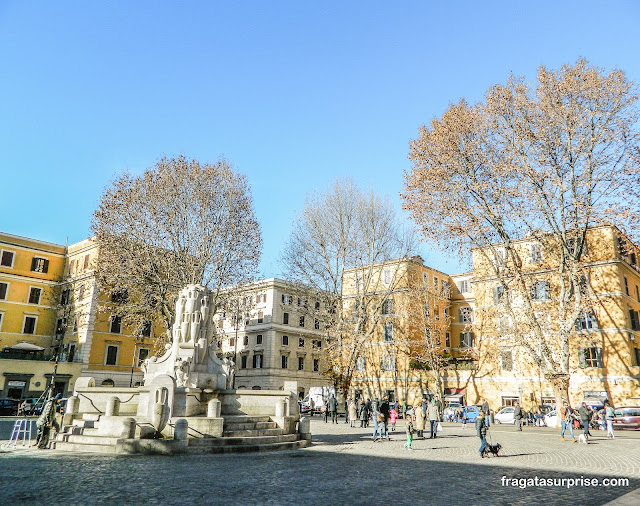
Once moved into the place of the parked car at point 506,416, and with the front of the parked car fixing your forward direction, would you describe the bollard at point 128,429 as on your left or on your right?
on your left

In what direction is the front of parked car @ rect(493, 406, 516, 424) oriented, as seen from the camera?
facing to the left of the viewer

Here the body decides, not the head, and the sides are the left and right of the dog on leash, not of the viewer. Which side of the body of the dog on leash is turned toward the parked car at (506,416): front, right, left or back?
left

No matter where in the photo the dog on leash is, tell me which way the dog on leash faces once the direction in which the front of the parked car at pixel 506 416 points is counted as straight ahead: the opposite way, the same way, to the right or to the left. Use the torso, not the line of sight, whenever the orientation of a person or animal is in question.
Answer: the opposite way

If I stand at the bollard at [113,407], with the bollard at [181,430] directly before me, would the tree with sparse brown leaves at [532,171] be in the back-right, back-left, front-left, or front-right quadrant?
front-left

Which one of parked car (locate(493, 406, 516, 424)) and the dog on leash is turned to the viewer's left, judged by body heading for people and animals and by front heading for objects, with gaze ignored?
the parked car

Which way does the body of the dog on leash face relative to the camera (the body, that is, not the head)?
to the viewer's right

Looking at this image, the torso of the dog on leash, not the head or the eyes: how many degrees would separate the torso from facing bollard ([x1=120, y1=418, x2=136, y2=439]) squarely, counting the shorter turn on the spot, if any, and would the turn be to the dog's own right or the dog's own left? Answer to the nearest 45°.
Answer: approximately 135° to the dog's own right

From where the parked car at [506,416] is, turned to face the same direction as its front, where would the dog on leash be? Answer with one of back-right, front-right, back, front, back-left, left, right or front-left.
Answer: left

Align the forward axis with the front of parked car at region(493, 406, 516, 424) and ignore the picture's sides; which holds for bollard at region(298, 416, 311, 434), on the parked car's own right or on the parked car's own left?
on the parked car's own left

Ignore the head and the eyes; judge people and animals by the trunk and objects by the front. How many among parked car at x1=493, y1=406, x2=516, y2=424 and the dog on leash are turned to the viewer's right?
1

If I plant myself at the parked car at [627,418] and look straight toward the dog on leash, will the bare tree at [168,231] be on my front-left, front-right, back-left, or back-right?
front-right

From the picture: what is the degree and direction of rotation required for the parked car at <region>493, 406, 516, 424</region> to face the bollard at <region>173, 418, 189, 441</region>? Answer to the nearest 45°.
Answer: approximately 90° to its left
